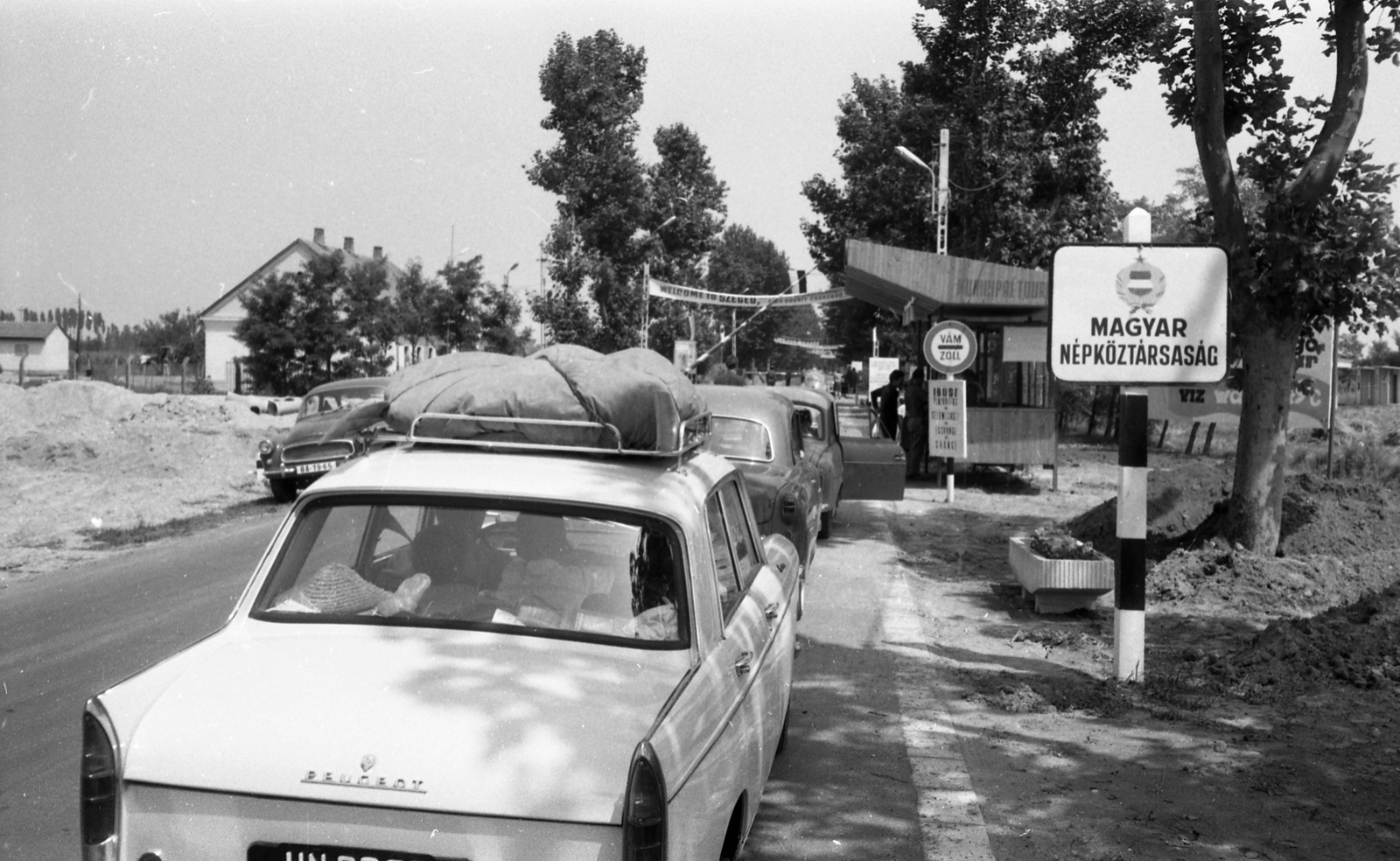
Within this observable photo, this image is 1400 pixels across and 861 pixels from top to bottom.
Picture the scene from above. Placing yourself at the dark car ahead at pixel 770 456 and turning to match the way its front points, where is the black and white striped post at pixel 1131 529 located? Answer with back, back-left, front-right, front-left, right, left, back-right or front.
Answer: back-right

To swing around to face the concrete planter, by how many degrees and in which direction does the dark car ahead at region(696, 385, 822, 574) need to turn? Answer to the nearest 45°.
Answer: approximately 135° to its right

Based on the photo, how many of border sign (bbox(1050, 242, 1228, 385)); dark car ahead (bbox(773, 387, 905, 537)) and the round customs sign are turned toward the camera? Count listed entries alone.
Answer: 2

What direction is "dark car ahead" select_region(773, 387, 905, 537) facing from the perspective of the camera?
away from the camera

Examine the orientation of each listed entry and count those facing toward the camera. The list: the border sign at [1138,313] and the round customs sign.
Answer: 2

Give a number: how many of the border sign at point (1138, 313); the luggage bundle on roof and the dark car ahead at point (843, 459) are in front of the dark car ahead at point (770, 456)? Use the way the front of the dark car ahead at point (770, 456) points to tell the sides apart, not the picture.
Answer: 1

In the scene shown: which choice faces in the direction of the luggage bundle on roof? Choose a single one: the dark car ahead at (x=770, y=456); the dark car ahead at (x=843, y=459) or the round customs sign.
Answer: the round customs sign

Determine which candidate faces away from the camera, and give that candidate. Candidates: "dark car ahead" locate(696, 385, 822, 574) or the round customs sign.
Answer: the dark car ahead

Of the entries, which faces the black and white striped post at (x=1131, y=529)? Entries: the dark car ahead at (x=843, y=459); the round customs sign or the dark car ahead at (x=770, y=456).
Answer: the round customs sign

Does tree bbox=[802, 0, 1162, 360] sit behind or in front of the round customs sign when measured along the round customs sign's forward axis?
behind

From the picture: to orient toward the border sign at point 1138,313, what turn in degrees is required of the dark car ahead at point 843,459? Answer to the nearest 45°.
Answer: approximately 180°

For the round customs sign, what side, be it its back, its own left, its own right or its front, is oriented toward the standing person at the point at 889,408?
back

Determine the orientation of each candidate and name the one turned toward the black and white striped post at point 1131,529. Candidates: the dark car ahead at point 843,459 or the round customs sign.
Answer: the round customs sign

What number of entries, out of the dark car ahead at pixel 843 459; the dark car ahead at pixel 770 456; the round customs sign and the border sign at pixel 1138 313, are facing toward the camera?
2

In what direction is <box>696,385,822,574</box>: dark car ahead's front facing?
away from the camera

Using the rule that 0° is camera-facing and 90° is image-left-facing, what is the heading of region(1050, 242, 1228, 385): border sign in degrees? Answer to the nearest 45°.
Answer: approximately 0°
